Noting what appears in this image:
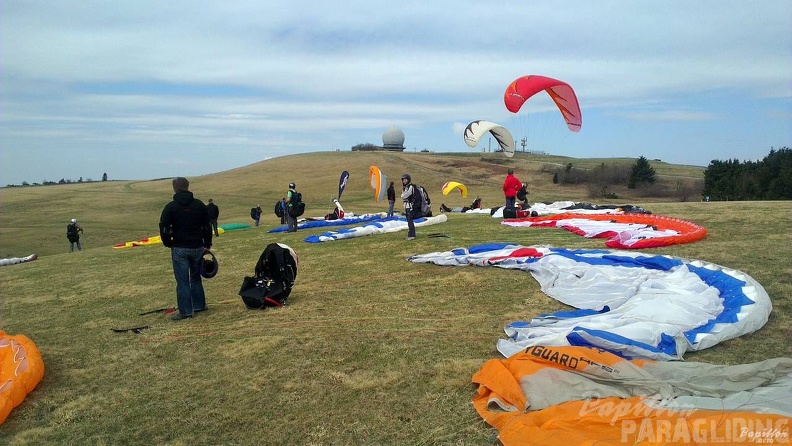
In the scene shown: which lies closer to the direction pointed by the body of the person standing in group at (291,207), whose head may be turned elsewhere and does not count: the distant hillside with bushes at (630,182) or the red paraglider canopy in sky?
the distant hillside with bushes

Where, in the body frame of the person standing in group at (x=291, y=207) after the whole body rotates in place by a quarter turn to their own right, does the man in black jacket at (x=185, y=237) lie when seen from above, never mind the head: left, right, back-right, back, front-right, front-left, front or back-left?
back

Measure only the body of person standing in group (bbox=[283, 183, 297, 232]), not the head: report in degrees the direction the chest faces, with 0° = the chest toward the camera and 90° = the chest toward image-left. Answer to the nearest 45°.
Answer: approximately 180°

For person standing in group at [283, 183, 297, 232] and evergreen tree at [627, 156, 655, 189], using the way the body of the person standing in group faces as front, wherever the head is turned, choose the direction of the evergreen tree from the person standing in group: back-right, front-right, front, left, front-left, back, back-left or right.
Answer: front-right

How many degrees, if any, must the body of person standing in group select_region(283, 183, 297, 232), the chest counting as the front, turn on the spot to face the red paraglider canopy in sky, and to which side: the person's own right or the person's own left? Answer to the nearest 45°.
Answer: approximately 90° to the person's own right

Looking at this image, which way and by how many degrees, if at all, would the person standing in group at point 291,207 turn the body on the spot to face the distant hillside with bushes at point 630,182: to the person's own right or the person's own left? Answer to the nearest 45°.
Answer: approximately 45° to the person's own right
